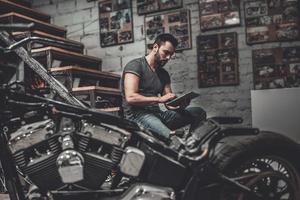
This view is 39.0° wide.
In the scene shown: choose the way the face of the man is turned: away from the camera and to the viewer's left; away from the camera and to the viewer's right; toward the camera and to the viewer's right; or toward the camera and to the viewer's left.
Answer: toward the camera and to the viewer's right

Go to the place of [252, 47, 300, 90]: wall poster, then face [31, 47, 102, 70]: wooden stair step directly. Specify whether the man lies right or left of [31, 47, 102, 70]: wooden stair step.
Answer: left

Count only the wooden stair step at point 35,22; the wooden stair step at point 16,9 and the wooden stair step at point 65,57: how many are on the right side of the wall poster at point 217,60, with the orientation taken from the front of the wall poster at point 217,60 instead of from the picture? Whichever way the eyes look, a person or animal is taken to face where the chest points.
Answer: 3

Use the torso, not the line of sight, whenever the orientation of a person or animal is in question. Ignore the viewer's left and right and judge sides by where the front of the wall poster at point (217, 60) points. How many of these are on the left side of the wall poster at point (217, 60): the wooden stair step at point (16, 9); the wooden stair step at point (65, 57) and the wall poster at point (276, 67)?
1

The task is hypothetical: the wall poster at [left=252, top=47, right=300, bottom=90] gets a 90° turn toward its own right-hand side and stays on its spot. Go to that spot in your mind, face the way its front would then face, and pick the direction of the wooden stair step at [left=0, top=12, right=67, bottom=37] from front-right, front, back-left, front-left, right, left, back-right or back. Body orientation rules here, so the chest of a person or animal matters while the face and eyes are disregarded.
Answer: front

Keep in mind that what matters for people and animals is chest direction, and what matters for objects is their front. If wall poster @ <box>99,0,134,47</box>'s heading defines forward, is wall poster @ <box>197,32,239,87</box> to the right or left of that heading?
on its left

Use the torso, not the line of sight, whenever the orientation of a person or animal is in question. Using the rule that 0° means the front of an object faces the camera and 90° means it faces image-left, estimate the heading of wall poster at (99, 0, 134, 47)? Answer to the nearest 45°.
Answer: approximately 0°

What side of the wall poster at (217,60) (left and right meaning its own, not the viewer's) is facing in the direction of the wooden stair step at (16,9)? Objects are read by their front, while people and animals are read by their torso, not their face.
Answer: right

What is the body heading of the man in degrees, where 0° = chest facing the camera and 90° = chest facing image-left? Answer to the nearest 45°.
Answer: approximately 315°
